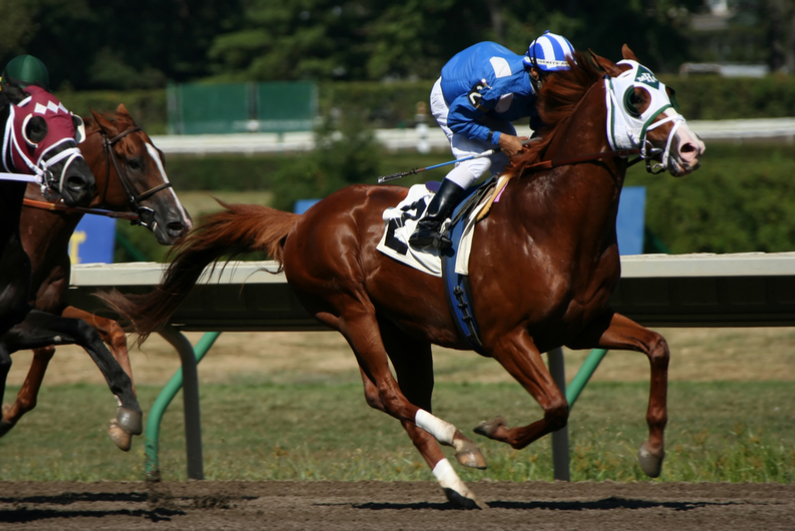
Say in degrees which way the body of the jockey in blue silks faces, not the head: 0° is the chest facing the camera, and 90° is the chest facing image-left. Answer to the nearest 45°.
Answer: approximately 270°

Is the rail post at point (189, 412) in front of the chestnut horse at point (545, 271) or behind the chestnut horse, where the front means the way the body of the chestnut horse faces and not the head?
behind

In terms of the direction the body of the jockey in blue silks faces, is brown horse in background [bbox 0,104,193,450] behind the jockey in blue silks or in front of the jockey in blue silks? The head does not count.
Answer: behind

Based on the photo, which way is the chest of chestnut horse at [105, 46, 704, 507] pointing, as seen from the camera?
to the viewer's right

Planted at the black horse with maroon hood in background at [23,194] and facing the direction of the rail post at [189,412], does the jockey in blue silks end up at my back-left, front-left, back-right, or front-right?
front-right

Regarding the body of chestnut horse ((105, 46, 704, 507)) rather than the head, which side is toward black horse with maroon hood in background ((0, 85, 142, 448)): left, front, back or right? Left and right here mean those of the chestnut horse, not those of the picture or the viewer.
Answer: back
